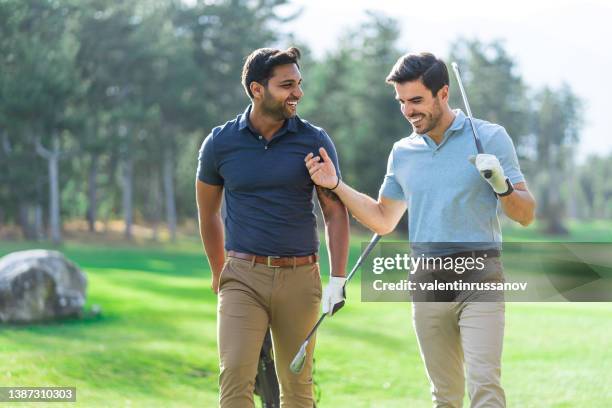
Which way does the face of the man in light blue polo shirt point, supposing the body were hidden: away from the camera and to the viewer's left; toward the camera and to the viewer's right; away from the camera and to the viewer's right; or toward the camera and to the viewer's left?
toward the camera and to the viewer's left

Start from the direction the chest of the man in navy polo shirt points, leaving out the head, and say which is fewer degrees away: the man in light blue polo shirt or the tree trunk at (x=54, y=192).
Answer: the man in light blue polo shirt

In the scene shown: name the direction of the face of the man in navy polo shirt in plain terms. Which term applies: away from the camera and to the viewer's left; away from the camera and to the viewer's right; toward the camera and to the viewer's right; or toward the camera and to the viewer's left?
toward the camera and to the viewer's right

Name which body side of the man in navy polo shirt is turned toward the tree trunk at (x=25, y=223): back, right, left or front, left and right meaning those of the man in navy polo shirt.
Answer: back

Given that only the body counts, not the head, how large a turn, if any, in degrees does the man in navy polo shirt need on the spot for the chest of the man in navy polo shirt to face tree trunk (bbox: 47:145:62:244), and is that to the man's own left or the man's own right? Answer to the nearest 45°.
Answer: approximately 180°

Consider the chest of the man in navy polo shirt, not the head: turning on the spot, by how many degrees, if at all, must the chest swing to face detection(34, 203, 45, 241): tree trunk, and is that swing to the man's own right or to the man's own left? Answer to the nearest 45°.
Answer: approximately 180°

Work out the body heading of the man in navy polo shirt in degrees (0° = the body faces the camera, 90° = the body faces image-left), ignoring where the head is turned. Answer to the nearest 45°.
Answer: approximately 0°

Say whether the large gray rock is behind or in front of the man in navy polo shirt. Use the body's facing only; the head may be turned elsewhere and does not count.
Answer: behind
